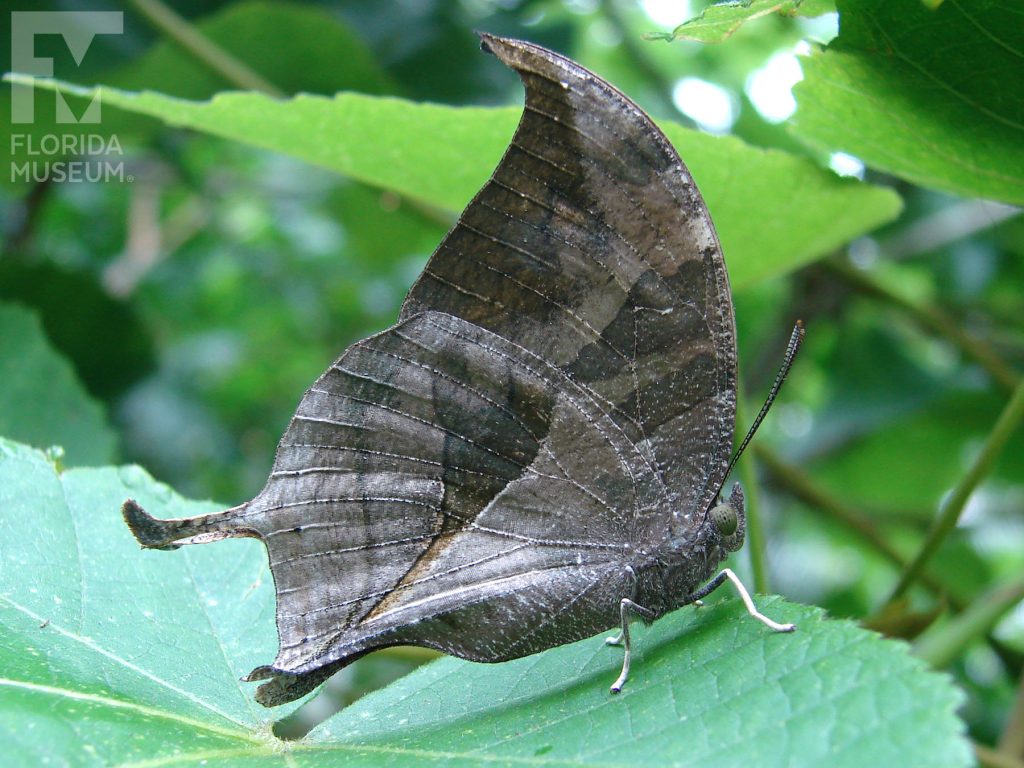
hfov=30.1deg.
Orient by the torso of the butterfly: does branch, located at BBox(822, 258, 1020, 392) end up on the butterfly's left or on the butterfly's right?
on the butterfly's left

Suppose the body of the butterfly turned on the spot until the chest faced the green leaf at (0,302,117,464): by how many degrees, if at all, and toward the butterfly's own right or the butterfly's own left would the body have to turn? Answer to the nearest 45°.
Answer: approximately 135° to the butterfly's own left

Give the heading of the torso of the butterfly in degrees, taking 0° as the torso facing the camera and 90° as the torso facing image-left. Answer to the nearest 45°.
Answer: approximately 270°
